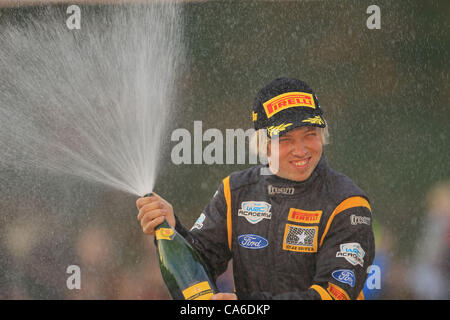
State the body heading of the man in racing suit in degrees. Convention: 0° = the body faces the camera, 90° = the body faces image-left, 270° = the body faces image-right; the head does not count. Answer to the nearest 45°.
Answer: approximately 0°
